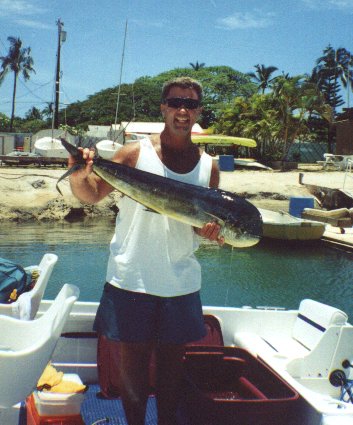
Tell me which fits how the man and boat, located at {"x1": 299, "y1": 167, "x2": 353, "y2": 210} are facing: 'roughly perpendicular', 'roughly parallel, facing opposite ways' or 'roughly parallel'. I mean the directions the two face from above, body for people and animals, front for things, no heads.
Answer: roughly perpendicular

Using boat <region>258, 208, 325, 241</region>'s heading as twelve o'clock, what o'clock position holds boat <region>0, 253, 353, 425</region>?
boat <region>0, 253, 353, 425</region> is roughly at 9 o'clock from boat <region>258, 208, 325, 241</region>.

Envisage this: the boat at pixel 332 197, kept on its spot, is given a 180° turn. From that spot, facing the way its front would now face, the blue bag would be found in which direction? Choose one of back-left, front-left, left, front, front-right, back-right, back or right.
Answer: right

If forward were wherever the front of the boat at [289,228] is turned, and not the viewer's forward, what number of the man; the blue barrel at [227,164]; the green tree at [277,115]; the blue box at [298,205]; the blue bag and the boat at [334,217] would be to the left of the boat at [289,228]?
2

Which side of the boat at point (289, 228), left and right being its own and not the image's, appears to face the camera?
left

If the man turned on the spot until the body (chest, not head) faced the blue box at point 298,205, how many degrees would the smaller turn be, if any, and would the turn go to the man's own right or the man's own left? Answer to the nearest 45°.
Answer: approximately 180°

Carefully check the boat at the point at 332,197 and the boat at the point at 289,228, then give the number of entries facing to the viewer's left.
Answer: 2

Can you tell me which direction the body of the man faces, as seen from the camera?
toward the camera

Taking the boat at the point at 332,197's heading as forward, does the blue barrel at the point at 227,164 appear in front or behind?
in front

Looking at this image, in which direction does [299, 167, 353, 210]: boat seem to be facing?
to the viewer's left

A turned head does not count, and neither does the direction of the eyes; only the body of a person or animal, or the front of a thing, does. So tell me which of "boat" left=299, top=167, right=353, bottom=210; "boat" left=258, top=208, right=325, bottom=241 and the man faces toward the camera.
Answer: the man

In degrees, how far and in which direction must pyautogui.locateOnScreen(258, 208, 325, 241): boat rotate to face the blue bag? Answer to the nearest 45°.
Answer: approximately 90° to its left

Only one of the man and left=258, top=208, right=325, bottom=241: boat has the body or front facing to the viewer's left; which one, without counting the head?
the boat

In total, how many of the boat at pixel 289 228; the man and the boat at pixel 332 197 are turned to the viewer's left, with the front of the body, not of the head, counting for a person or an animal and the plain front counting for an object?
2
